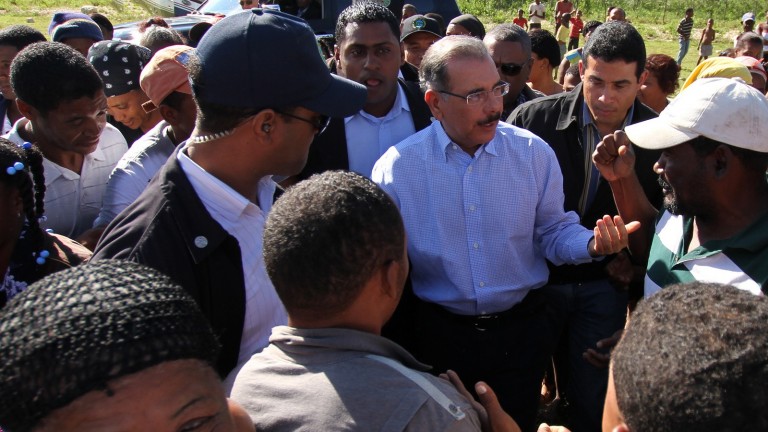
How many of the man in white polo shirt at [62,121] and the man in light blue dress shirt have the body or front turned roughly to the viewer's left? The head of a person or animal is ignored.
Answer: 0

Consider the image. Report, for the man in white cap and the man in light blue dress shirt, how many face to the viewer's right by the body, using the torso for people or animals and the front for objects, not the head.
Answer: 0

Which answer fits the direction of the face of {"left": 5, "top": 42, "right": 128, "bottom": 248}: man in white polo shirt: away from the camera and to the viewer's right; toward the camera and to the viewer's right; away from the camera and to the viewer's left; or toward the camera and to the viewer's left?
toward the camera and to the viewer's right

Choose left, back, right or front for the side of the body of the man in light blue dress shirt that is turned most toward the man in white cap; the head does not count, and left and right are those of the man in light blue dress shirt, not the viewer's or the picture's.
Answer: left

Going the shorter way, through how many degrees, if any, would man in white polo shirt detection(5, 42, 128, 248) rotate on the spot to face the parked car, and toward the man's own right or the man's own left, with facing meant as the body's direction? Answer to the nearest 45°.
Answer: approximately 90° to the man's own left

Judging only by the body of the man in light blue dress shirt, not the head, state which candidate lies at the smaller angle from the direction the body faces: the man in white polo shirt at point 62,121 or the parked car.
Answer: the man in white polo shirt

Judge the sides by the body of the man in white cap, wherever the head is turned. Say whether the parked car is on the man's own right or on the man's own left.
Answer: on the man's own right

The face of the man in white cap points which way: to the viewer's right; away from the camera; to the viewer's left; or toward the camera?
to the viewer's left

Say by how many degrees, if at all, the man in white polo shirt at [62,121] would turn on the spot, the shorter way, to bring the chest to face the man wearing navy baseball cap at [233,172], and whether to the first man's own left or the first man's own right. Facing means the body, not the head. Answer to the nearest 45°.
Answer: approximately 45° to the first man's own right

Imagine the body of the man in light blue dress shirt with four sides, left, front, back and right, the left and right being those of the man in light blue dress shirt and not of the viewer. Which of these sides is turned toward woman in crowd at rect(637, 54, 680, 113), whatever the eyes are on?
back

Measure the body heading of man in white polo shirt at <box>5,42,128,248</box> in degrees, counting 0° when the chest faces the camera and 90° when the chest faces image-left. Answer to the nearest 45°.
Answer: approximately 315°

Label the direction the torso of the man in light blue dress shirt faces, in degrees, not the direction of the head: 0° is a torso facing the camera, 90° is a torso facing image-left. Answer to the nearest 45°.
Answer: approximately 0°
